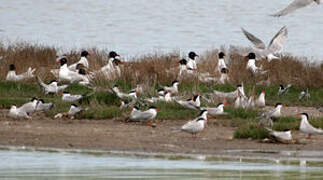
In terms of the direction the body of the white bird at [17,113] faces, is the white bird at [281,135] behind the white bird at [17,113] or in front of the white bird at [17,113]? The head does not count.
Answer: behind

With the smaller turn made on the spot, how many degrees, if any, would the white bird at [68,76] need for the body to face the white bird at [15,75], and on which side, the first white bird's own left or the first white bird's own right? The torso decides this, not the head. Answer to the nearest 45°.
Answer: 0° — it already faces it

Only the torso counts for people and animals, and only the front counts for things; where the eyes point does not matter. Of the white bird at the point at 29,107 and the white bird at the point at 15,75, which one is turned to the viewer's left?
the white bird at the point at 15,75

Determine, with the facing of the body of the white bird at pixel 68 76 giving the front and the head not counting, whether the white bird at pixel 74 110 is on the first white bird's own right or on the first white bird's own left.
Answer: on the first white bird's own left

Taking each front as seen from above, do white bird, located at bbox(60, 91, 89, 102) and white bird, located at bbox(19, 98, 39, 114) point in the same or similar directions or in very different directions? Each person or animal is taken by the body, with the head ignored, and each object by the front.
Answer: very different directions
